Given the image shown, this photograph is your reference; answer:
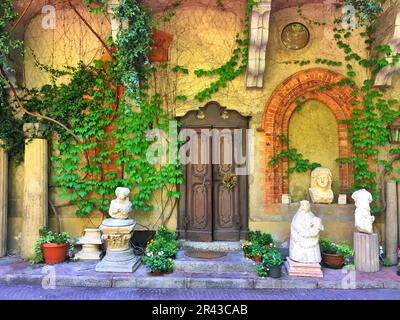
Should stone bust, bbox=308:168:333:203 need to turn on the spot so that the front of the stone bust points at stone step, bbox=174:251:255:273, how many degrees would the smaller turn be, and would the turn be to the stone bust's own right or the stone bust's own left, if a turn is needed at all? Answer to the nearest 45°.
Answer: approximately 45° to the stone bust's own right

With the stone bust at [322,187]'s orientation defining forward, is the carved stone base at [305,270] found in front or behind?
in front

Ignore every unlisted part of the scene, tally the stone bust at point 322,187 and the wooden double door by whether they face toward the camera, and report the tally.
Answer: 2

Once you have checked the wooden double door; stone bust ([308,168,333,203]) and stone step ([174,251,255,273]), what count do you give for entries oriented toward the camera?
3

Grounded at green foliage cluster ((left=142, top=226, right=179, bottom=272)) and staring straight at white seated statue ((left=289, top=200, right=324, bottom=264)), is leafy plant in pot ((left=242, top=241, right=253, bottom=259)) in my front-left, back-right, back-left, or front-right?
front-left

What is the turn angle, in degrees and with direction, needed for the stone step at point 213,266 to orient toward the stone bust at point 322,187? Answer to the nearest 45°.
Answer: approximately 135° to its left

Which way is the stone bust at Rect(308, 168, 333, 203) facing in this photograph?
toward the camera

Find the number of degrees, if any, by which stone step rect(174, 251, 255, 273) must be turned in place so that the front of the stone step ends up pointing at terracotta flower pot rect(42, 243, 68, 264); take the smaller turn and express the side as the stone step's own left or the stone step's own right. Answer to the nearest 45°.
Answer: approximately 90° to the stone step's own right

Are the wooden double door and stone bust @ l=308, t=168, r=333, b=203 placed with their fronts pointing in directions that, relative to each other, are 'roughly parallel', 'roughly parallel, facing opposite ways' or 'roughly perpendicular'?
roughly parallel

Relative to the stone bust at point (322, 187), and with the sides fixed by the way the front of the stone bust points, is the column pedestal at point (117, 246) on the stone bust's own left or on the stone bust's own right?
on the stone bust's own right

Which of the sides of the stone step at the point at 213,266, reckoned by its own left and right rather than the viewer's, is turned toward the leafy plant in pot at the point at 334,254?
left

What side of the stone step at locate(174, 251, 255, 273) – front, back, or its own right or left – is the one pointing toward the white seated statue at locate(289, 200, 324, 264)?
left

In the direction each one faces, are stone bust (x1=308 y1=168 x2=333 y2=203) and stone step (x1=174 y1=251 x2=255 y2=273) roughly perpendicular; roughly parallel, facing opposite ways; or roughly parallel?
roughly parallel

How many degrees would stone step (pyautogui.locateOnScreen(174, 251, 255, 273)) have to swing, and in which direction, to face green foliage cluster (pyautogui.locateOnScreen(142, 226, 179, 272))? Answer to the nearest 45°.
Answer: approximately 90° to its right

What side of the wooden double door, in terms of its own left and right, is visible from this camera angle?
front

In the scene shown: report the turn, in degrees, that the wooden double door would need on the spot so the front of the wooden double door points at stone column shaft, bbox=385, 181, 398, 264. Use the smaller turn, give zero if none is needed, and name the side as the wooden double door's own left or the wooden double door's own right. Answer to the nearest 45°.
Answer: approximately 90° to the wooden double door's own left

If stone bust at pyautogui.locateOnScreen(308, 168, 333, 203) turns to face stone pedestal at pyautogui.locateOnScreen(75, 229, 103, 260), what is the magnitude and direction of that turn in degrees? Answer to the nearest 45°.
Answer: approximately 90° to its right

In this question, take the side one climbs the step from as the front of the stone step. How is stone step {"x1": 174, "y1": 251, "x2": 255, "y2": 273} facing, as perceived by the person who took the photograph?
facing the viewer
